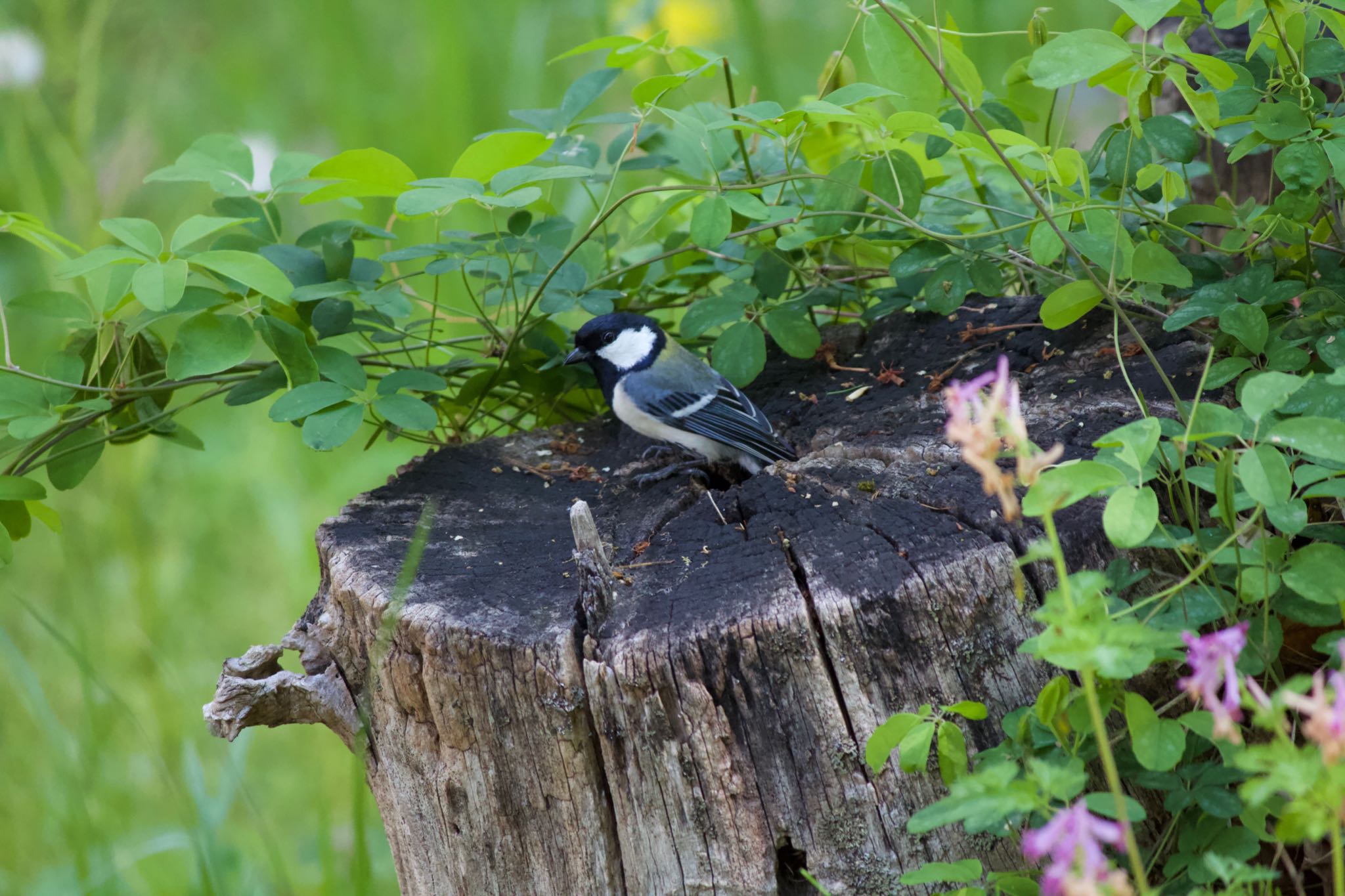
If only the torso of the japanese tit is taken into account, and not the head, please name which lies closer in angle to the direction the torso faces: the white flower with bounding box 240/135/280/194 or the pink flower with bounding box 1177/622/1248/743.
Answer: the white flower

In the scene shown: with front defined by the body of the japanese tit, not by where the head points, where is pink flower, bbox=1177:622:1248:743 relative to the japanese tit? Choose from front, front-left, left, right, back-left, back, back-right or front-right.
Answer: left

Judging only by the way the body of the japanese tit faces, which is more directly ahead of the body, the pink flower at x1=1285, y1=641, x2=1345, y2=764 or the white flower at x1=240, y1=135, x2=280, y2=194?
the white flower

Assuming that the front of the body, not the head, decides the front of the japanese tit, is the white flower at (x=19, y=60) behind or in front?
in front

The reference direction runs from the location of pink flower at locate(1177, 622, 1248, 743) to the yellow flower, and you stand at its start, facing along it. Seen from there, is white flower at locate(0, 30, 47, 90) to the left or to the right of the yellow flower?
left

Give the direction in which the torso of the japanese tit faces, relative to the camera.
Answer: to the viewer's left
